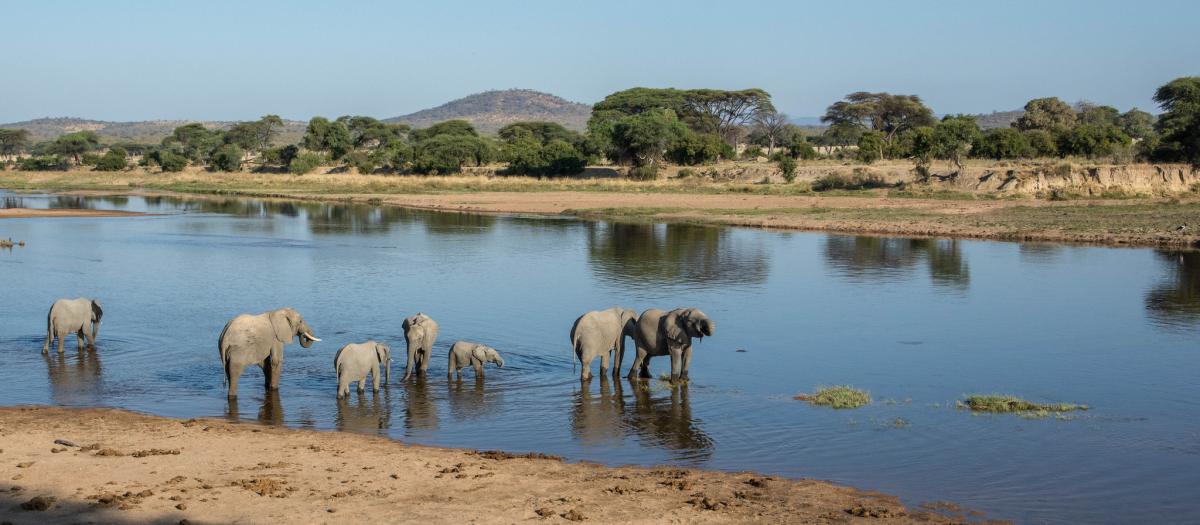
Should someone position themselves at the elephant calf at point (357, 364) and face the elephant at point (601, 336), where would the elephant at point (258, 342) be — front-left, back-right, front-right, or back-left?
back-left

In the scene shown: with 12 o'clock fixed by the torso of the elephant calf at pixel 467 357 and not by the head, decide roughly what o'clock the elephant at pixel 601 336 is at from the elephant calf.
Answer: The elephant is roughly at 12 o'clock from the elephant calf.

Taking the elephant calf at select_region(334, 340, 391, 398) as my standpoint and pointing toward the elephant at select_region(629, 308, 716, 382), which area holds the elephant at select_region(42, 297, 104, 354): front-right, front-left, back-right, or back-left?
back-left

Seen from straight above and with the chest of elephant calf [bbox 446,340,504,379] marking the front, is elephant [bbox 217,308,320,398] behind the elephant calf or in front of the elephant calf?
behind

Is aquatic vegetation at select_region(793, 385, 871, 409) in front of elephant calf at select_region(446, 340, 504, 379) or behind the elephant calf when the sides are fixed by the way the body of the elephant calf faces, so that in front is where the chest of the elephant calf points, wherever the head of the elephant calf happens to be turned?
in front

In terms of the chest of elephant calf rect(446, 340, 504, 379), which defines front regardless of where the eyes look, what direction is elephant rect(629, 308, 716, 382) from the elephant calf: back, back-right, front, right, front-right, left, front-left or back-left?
front

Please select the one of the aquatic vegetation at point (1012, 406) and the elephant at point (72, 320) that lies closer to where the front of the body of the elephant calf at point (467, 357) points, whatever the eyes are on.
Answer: the aquatic vegetation

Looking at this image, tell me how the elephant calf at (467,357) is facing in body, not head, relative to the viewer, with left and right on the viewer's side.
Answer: facing to the right of the viewer

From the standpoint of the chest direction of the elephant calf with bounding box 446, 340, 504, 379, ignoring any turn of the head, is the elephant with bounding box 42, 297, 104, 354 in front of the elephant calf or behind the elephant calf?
behind

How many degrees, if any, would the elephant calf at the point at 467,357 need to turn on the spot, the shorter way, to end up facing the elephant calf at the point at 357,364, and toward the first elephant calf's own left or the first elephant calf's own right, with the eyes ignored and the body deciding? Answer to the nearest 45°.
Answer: approximately 135° to the first elephant calf's own right

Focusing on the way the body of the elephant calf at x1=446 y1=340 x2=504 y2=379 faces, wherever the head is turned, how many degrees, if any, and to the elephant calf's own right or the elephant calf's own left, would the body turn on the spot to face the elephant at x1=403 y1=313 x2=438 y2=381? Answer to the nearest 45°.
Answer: approximately 180°

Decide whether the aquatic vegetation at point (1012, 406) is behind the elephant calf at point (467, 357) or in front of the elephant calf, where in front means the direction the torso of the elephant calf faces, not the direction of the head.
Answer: in front
